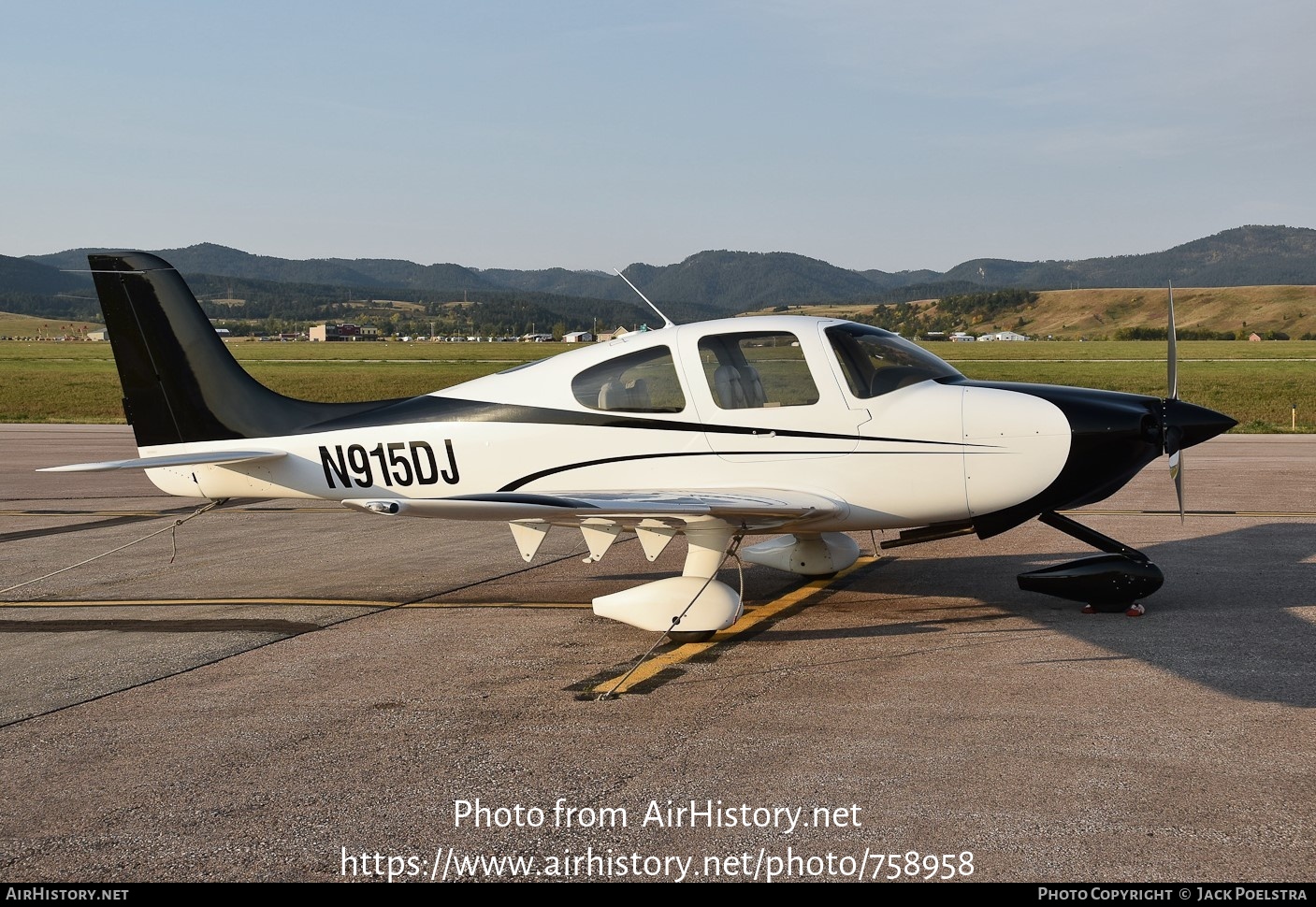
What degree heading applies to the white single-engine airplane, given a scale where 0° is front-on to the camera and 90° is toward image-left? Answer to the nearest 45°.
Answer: approximately 270°
